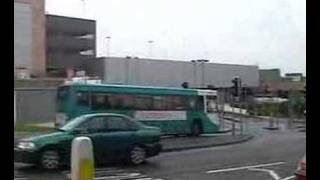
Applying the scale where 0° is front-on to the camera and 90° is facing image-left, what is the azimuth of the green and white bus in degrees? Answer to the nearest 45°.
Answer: approximately 270°

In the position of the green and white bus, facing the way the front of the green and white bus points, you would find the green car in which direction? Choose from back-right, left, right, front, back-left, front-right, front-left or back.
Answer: right

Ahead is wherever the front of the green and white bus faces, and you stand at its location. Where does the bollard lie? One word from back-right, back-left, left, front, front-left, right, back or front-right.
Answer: right

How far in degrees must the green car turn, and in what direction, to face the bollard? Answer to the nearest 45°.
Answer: approximately 90° to its left

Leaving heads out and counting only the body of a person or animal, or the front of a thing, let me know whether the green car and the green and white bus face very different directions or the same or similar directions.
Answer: very different directions

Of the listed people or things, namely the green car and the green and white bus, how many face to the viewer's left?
1

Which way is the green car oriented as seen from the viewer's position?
to the viewer's left
